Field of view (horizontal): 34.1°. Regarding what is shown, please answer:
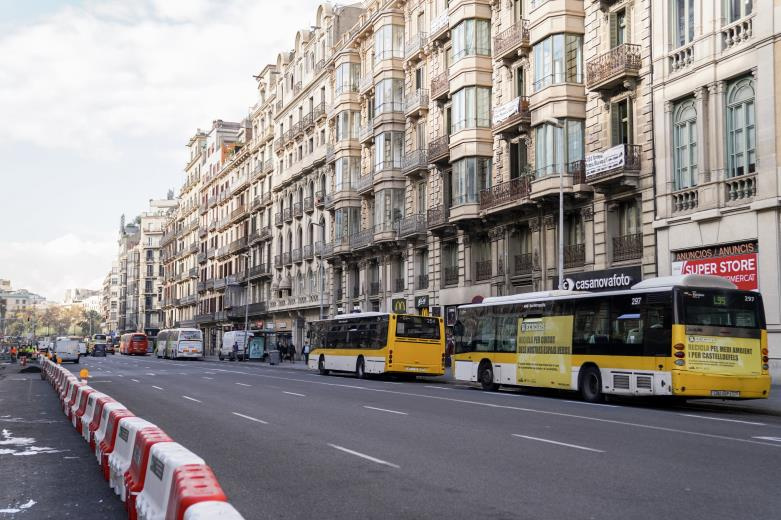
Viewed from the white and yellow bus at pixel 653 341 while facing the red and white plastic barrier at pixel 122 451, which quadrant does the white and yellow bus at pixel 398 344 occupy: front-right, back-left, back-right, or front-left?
back-right

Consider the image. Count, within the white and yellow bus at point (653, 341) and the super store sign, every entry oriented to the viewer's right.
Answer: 0

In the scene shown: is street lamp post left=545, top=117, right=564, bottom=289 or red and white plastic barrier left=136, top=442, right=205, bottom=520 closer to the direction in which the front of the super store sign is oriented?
the red and white plastic barrier

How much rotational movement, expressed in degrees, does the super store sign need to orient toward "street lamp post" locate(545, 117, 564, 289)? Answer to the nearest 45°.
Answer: approximately 90° to its right
